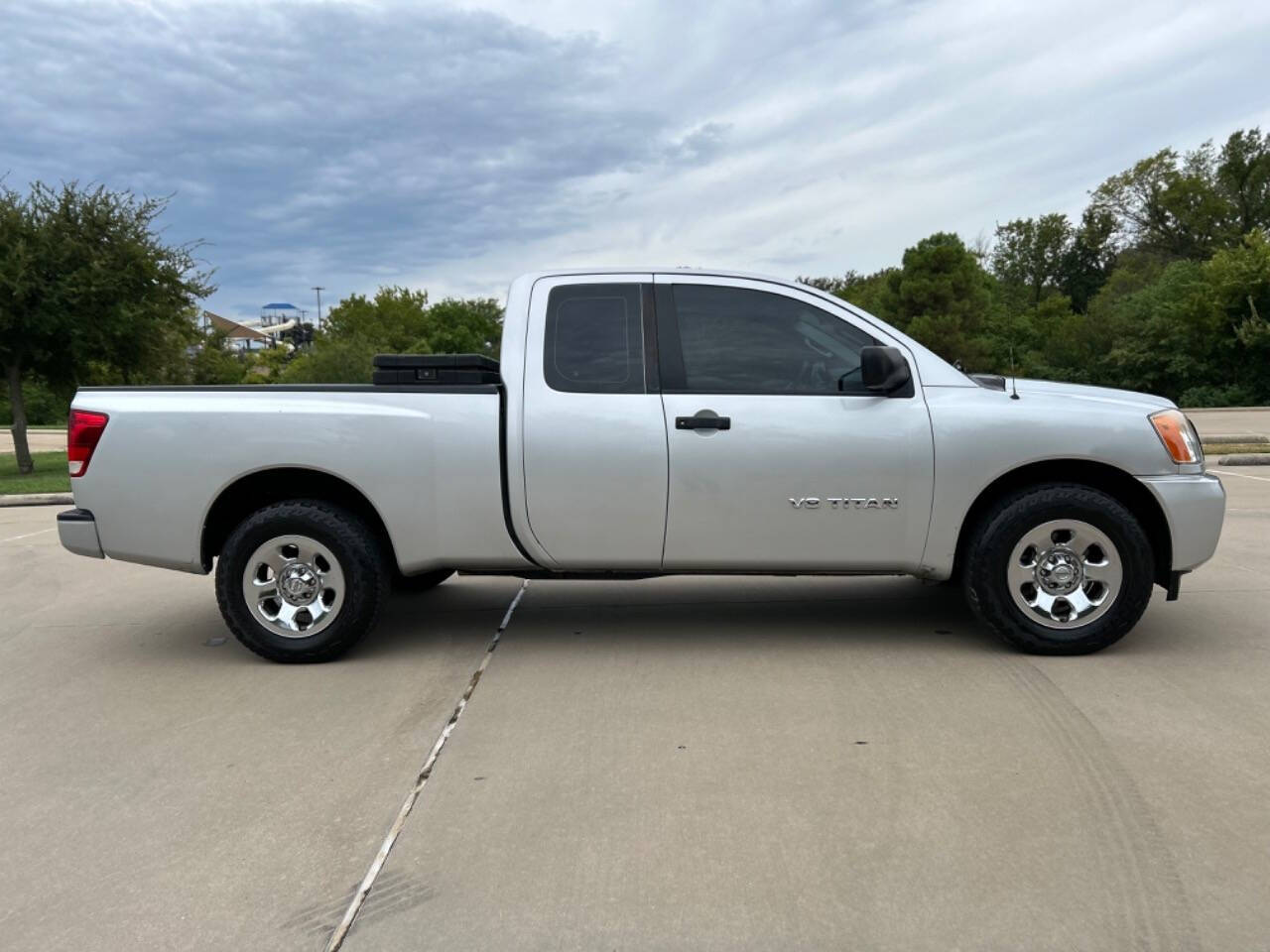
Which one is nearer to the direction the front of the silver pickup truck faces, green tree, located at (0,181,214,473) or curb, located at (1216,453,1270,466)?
the curb

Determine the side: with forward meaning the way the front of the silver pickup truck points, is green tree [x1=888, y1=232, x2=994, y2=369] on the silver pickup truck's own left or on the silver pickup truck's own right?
on the silver pickup truck's own left

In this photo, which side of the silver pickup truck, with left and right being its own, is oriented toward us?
right

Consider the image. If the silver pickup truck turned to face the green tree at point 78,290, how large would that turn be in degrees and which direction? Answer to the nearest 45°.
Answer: approximately 135° to its left

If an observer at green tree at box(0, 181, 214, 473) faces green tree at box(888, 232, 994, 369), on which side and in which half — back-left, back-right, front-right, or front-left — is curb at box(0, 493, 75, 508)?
back-right

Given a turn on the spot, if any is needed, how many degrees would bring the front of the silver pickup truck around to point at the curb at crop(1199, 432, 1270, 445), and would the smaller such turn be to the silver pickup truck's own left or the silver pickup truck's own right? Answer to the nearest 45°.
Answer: approximately 45° to the silver pickup truck's own left

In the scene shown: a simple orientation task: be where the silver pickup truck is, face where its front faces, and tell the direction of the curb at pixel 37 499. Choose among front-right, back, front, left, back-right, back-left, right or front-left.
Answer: back-left

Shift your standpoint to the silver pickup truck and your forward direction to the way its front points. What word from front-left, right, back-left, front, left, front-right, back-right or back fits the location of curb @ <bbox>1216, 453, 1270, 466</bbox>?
front-left
